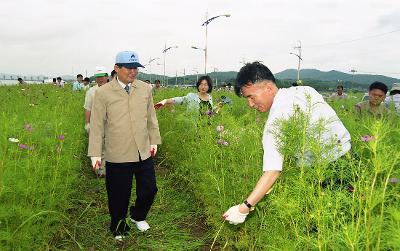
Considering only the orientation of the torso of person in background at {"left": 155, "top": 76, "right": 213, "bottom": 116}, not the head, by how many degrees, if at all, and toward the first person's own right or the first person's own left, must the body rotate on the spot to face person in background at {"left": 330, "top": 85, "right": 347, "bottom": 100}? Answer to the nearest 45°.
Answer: approximately 135° to the first person's own left

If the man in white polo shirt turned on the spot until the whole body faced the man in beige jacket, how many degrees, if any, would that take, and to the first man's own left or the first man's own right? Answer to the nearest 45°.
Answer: approximately 45° to the first man's own right

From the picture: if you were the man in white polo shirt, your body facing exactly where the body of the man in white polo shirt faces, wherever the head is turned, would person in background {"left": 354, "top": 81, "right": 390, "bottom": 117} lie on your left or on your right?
on your right

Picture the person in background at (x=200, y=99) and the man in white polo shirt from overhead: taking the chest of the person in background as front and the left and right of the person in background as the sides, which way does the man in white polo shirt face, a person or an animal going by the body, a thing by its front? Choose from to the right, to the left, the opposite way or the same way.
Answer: to the right

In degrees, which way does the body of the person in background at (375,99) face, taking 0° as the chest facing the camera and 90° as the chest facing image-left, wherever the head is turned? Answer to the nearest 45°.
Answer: approximately 0°

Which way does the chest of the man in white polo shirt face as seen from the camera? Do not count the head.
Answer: to the viewer's left

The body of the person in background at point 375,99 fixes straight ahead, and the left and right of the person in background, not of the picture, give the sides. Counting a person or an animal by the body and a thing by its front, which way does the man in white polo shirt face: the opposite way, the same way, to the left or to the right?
to the right

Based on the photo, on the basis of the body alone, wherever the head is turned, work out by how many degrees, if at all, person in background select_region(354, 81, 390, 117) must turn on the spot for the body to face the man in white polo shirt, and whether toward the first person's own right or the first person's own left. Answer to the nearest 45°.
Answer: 0° — they already face them
